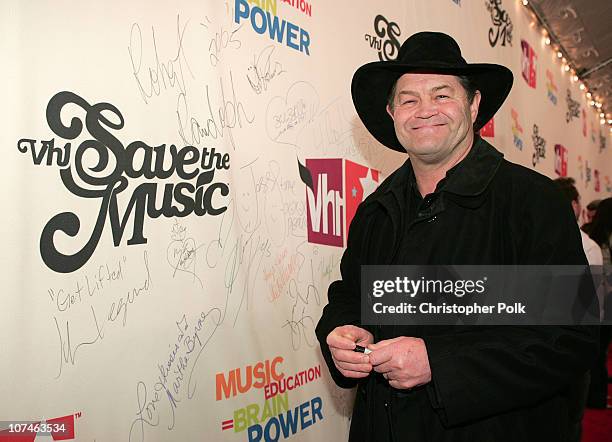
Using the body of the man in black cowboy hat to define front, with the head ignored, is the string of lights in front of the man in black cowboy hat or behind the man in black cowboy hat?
behind

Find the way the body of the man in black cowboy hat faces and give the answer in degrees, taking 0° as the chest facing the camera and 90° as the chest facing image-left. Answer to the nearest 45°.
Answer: approximately 45°

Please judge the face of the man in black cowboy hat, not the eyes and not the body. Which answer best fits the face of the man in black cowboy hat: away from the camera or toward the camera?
toward the camera
